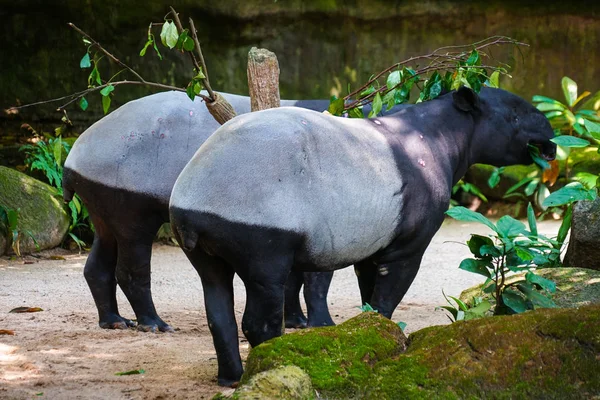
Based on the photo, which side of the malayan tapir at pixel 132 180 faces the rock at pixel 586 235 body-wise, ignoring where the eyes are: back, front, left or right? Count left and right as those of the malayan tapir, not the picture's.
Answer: front

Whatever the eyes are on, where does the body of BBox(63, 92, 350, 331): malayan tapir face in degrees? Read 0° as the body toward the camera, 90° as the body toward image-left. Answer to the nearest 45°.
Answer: approximately 270°

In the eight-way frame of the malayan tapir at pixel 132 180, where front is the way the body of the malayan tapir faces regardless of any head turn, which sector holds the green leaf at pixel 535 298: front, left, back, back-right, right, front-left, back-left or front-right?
front-right

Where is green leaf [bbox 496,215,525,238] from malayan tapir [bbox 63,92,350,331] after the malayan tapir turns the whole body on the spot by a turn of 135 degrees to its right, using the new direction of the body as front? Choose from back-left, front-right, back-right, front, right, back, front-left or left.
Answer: left

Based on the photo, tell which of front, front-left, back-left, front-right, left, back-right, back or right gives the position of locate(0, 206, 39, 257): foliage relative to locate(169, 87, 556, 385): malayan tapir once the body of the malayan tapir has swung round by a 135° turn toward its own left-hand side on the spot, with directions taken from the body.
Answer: front-right

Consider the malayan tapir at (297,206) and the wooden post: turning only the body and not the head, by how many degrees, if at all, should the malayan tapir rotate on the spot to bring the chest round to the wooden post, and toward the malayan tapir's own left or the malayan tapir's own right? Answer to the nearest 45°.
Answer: approximately 45° to the malayan tapir's own left

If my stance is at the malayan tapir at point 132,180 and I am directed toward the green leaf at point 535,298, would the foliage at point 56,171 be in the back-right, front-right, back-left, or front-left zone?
back-left

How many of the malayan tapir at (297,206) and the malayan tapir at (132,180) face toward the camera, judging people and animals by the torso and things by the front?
0

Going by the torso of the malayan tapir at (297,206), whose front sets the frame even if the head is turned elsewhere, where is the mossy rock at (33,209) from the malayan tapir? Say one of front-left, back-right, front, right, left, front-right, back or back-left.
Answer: left

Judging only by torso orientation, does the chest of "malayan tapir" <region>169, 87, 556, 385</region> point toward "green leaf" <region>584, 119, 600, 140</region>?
yes

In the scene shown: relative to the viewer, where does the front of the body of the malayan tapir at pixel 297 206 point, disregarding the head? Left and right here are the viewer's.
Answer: facing away from the viewer and to the right of the viewer

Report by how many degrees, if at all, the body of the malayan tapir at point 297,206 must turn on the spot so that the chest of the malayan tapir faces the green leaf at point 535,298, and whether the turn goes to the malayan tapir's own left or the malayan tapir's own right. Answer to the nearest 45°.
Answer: approximately 45° to the malayan tapir's own right

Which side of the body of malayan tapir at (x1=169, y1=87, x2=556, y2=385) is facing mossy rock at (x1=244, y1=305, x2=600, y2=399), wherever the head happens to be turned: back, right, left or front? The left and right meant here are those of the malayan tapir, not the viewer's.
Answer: right

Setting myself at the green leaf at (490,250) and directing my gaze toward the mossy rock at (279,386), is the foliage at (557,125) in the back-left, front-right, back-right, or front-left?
back-right

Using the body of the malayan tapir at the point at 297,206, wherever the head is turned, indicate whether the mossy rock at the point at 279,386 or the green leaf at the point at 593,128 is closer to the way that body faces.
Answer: the green leaf
